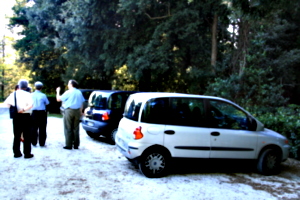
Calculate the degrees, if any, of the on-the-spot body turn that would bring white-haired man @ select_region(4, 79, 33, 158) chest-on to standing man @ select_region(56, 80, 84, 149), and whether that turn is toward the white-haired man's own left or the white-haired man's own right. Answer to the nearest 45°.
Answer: approximately 45° to the white-haired man's own right

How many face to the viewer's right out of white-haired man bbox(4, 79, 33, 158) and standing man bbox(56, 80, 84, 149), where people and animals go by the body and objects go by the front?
0

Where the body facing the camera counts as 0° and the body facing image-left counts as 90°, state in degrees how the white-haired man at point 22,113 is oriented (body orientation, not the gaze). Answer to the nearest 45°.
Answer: approximately 180°

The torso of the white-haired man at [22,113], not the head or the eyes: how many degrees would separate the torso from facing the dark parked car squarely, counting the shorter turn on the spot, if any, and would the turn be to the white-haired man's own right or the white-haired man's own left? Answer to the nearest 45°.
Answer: approximately 45° to the white-haired man's own right

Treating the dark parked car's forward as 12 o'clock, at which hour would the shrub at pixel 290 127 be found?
The shrub is roughly at 2 o'clock from the dark parked car.

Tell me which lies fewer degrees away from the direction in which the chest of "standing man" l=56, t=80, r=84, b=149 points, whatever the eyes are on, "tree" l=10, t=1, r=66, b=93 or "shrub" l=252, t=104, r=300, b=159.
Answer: the tree

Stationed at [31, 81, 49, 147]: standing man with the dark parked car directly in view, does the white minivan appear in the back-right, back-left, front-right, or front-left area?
front-right

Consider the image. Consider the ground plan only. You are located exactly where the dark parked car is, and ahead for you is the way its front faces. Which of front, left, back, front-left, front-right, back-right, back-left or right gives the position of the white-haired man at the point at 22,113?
back

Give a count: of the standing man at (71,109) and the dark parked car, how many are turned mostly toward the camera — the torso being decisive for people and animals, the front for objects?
0

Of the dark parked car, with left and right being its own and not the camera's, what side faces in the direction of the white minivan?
right

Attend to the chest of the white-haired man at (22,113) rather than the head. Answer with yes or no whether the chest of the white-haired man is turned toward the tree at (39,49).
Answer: yes

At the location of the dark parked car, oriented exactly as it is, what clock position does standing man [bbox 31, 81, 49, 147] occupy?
The standing man is roughly at 7 o'clock from the dark parked car.

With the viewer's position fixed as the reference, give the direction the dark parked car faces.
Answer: facing away from the viewer and to the right of the viewer
